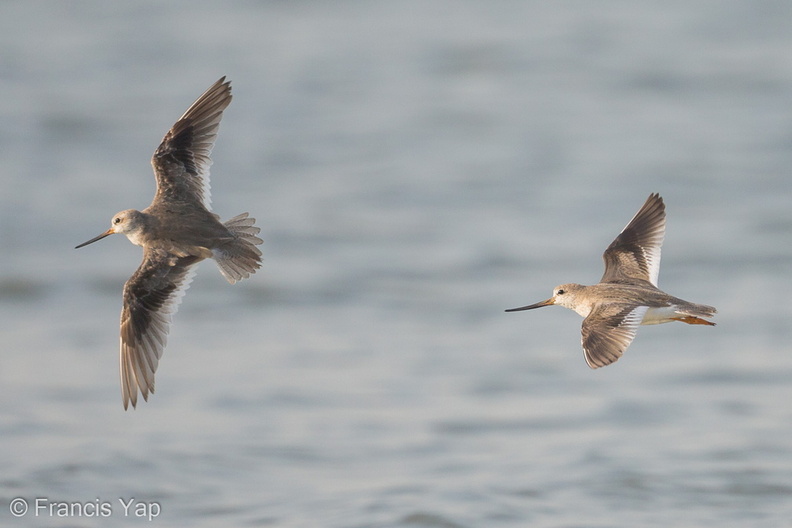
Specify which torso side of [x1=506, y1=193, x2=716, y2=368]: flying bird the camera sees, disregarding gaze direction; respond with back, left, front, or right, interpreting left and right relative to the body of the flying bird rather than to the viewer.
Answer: left

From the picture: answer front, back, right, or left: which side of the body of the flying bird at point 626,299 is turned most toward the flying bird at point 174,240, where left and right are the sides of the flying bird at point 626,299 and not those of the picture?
front
